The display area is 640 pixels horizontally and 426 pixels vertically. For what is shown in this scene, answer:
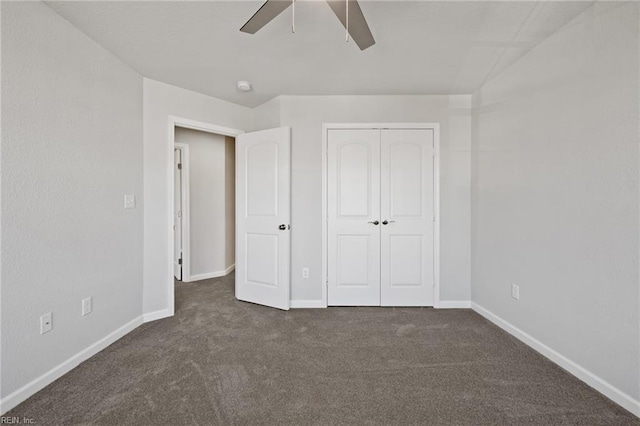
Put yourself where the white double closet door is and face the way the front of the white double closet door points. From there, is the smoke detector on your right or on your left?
on your right

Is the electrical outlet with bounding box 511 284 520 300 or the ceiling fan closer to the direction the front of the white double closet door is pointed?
the ceiling fan

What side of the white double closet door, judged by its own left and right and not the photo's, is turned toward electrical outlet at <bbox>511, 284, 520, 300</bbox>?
left

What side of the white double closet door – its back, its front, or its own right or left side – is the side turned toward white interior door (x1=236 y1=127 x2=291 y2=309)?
right

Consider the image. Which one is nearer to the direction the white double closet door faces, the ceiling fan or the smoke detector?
the ceiling fan

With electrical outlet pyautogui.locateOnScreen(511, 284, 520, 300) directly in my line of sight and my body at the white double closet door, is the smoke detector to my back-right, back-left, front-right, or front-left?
back-right

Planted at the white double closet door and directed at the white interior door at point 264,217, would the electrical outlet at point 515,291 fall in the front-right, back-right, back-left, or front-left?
back-left

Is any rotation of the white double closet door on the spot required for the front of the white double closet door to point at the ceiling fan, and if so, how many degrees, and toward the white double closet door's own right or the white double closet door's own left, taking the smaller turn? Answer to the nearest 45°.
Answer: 0° — it already faces it

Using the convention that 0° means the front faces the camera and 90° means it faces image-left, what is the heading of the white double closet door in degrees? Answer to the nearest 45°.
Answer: approximately 0°
